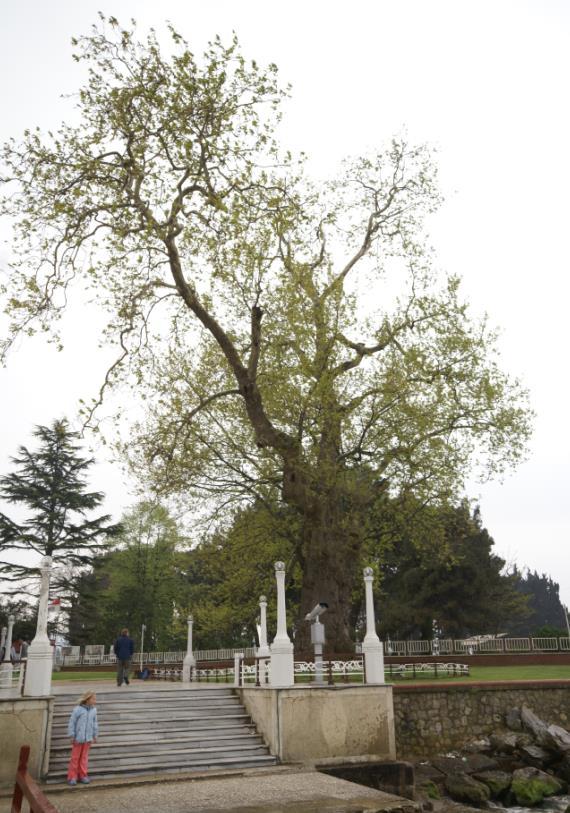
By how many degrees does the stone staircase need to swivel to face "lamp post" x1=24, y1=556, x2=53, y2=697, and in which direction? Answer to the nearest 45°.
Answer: approximately 45° to its right

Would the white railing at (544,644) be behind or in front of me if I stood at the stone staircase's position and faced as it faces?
behind

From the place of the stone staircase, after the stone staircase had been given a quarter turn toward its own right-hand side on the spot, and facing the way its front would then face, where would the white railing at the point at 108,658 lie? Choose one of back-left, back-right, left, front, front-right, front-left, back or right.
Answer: right

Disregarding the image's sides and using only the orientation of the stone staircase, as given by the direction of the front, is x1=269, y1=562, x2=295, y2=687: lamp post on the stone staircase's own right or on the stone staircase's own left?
on the stone staircase's own left

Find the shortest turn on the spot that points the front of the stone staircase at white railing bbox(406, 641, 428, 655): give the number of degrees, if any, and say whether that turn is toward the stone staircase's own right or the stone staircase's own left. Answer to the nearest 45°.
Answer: approximately 135° to the stone staircase's own left

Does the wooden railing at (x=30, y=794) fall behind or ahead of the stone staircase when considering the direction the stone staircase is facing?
ahead

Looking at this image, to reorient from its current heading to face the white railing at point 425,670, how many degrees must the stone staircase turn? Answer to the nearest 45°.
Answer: approximately 135° to its left

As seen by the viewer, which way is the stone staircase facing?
toward the camera

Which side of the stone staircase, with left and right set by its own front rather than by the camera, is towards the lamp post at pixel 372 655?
left

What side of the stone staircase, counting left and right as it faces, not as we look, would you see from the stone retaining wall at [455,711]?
left

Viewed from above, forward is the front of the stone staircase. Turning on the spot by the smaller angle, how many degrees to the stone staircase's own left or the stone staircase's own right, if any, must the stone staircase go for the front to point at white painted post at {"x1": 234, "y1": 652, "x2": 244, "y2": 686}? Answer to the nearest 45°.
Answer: approximately 135° to the stone staircase's own left

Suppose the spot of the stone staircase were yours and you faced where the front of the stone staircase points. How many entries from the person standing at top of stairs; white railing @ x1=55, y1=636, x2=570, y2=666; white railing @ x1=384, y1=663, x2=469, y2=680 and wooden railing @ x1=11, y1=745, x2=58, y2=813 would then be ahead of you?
1

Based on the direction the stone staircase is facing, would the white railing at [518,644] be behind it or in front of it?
behind

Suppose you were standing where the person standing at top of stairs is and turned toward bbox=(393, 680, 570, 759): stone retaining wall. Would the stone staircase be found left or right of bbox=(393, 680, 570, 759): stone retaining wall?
right
